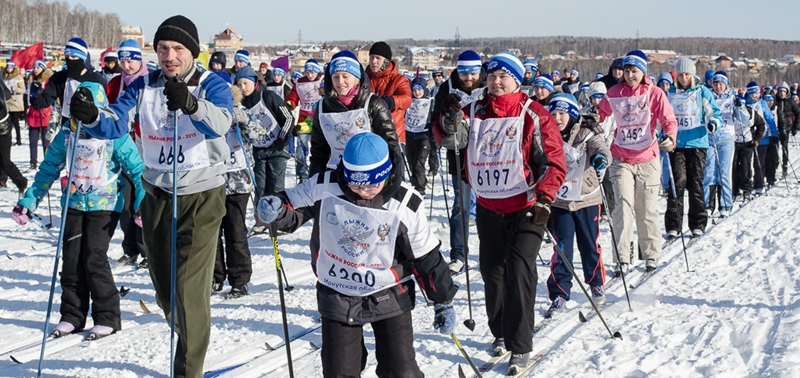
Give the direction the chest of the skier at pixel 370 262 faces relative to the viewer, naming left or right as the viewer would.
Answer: facing the viewer

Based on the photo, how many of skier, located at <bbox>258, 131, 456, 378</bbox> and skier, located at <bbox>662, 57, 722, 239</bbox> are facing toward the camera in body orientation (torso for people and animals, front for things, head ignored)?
2

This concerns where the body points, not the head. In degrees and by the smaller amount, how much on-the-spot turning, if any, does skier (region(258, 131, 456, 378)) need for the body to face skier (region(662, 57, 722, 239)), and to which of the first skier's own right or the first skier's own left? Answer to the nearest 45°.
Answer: approximately 135° to the first skier's own left

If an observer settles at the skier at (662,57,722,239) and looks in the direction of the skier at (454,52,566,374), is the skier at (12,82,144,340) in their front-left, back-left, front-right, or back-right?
front-right

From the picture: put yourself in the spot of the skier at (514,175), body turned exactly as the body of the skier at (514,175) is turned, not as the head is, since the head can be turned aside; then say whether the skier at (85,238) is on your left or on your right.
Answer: on your right

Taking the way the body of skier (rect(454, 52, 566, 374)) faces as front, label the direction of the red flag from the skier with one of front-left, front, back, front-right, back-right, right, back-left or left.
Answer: right

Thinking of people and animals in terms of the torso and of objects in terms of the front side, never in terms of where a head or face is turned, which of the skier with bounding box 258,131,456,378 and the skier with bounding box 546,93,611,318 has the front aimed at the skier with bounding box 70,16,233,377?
the skier with bounding box 546,93,611,318

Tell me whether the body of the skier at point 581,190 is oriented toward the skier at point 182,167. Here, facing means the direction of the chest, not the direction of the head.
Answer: yes

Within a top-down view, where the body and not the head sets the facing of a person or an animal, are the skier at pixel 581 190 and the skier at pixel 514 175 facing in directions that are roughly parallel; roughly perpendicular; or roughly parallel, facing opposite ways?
roughly parallel

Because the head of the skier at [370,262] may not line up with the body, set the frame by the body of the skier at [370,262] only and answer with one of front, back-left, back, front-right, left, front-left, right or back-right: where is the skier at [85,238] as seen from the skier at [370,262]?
back-right

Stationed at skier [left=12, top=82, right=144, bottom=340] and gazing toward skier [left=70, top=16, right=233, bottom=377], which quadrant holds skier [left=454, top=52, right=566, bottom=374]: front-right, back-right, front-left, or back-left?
front-left

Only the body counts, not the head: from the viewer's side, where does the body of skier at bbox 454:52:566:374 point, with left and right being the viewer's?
facing the viewer and to the left of the viewer

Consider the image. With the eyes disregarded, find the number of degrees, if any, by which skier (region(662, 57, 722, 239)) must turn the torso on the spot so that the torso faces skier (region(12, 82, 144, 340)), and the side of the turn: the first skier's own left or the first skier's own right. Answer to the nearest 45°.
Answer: approximately 45° to the first skier's own right
